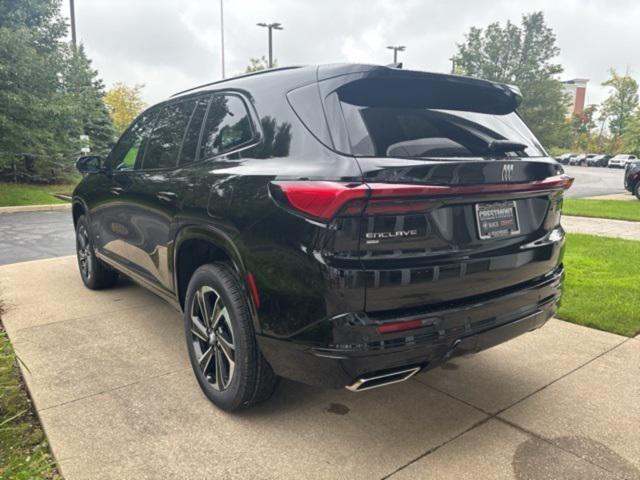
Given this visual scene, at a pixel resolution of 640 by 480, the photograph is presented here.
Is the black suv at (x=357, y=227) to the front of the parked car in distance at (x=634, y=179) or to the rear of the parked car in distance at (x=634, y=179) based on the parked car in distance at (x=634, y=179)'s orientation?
to the front

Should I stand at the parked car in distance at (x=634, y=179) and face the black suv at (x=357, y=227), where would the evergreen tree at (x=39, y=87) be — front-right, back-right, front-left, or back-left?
front-right

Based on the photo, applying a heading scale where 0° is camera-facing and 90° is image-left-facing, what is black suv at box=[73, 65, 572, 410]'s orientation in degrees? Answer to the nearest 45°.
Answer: approximately 135°

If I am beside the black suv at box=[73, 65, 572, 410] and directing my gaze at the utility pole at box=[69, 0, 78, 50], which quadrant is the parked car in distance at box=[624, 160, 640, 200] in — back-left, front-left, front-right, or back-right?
front-right

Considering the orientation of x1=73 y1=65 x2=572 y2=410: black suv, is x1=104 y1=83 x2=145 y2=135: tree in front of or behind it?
in front

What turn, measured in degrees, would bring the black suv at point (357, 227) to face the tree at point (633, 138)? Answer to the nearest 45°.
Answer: approximately 90° to its right

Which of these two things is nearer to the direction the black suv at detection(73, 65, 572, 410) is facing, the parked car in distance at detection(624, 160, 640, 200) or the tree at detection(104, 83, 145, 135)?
the tree

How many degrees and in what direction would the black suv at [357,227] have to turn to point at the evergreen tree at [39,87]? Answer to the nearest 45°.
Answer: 0° — it already faces it

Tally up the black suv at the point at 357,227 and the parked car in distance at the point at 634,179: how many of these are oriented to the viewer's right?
0

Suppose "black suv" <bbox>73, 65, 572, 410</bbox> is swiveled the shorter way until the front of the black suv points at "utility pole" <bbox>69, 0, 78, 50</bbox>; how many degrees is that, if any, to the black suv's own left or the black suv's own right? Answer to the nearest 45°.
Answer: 0° — it already faces it

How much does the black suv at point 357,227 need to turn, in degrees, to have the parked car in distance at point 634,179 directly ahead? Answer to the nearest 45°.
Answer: approximately 90° to its right

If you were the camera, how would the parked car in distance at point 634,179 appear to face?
facing the viewer and to the left of the viewer
